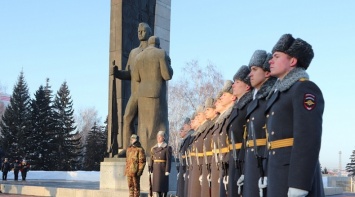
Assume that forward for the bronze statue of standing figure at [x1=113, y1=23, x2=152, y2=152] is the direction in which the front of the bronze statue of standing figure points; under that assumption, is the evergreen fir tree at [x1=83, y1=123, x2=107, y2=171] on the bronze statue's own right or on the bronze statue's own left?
on the bronze statue's own right

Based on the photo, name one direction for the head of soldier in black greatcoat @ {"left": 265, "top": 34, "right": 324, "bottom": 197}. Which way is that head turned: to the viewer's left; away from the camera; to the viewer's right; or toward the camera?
to the viewer's left

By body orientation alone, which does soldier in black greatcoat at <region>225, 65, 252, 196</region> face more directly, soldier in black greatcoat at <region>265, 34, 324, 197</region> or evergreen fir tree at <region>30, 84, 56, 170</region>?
the evergreen fir tree

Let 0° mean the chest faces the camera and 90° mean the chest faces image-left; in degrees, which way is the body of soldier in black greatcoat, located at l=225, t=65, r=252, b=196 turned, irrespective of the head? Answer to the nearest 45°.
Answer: approximately 90°

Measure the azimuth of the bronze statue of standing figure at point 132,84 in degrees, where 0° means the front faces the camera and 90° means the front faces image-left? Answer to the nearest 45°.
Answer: approximately 45°

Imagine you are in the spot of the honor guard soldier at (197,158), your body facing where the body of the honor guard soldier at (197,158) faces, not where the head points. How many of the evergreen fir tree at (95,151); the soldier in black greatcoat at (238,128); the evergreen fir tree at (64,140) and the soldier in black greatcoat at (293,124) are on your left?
2

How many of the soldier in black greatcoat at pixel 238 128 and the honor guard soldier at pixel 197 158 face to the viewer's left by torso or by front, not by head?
2

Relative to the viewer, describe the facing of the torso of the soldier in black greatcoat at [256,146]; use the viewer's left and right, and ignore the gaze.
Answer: facing the viewer and to the left of the viewer

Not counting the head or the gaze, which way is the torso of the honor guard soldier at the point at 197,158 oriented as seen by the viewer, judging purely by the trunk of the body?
to the viewer's left

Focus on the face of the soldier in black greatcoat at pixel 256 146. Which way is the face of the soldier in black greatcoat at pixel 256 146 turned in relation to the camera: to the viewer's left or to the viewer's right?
to the viewer's left

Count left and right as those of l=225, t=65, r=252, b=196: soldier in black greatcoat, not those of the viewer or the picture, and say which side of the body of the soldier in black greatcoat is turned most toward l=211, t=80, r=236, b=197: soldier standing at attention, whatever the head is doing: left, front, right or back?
right

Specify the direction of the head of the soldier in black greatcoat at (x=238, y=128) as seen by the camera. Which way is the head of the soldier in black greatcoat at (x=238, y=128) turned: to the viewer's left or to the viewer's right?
to the viewer's left

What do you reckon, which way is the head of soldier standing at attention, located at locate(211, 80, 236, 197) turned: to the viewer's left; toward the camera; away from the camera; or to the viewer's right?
to the viewer's left
